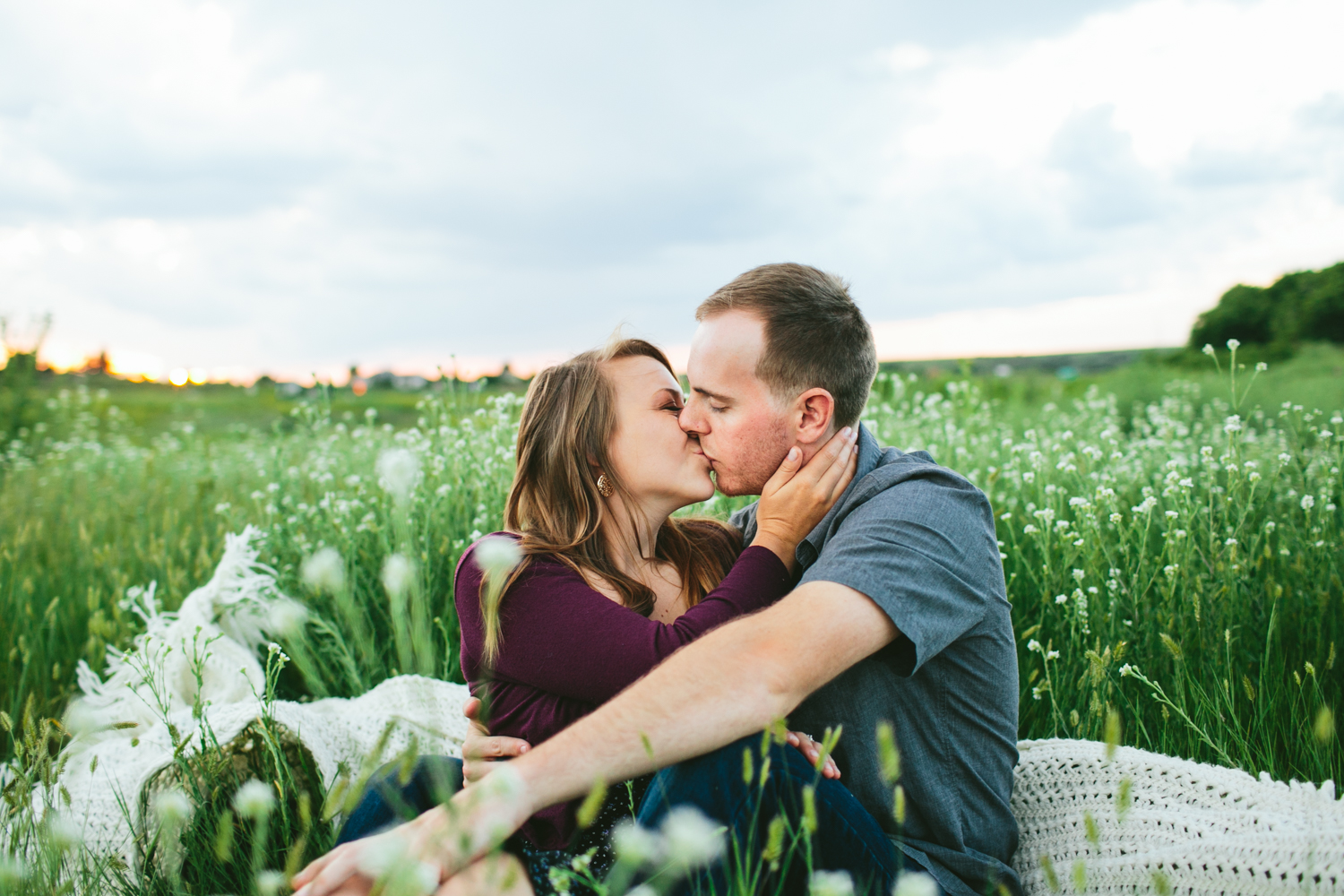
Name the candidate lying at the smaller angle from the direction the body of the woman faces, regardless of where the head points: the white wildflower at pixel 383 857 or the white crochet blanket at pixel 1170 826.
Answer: the white crochet blanket

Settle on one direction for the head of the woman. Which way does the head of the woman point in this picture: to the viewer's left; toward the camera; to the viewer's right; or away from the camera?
to the viewer's right

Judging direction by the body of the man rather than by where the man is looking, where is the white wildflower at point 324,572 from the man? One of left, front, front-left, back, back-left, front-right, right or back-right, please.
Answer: front-left

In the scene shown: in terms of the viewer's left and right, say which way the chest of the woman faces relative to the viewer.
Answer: facing the viewer and to the right of the viewer

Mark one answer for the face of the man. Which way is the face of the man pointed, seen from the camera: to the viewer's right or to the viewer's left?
to the viewer's left

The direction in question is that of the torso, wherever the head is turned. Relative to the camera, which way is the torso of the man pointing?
to the viewer's left

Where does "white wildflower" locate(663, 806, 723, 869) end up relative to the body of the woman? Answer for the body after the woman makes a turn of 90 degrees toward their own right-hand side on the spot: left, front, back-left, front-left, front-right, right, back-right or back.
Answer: front-left

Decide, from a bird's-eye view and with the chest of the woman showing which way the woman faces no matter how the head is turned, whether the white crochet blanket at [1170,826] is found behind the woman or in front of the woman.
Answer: in front
